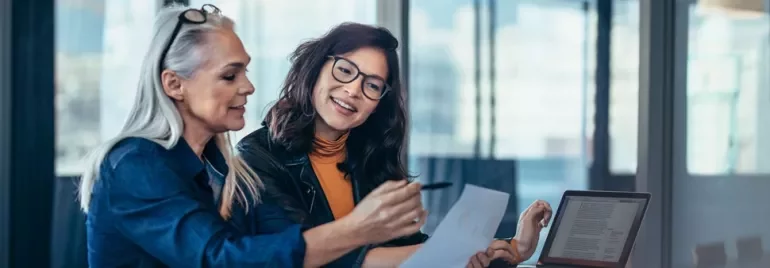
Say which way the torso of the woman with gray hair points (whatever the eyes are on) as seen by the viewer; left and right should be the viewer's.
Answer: facing to the right of the viewer

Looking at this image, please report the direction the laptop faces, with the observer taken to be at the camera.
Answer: facing the viewer and to the left of the viewer

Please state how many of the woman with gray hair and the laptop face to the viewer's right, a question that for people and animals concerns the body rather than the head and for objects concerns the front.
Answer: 1

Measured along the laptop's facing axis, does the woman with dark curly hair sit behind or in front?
in front

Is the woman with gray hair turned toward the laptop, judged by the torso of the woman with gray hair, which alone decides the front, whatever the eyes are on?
yes

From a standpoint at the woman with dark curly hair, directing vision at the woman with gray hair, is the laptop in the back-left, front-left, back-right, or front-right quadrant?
back-left

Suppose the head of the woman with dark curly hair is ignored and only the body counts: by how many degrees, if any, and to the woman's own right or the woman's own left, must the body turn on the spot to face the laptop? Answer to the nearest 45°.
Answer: approximately 45° to the woman's own left

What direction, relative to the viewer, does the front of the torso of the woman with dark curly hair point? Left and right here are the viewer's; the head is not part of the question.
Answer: facing the viewer and to the right of the viewer

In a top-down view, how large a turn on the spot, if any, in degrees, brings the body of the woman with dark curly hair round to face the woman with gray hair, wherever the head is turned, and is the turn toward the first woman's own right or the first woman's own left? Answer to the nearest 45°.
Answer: approximately 90° to the first woman's own right

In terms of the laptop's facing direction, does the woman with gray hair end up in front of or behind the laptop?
in front
